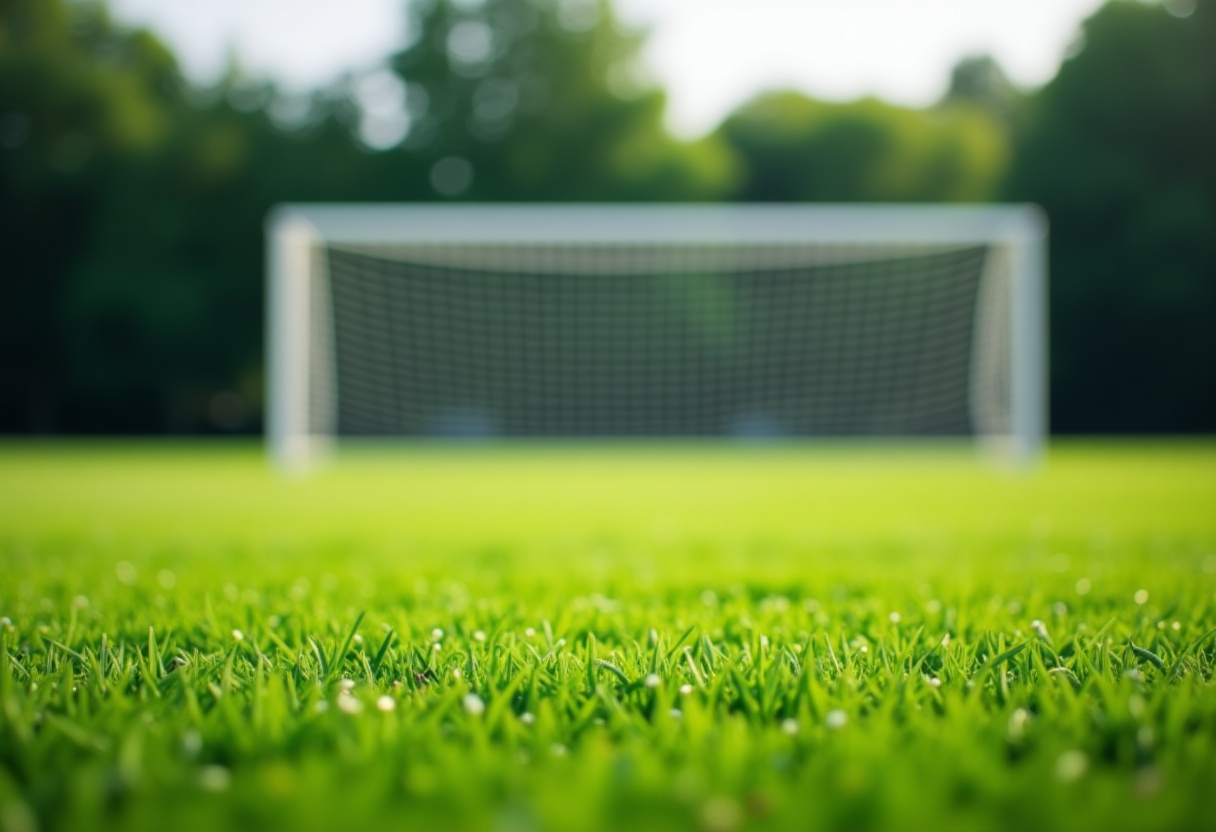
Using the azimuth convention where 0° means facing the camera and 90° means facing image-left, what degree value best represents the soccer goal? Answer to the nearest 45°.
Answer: approximately 0°
